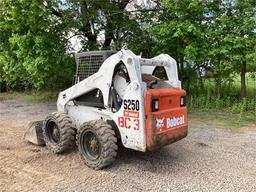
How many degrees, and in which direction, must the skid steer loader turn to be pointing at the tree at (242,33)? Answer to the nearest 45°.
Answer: approximately 90° to its right

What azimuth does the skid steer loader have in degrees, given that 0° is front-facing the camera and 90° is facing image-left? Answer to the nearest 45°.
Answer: approximately 135°
